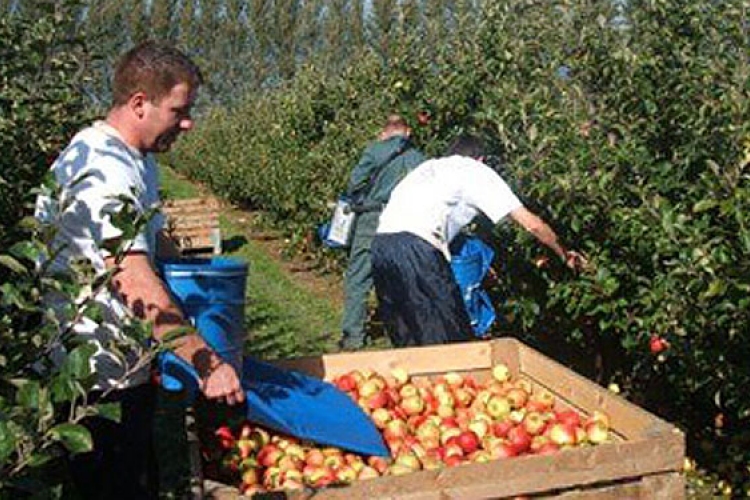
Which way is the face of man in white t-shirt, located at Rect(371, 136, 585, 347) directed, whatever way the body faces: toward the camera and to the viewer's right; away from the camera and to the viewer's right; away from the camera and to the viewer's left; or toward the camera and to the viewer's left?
away from the camera and to the viewer's right

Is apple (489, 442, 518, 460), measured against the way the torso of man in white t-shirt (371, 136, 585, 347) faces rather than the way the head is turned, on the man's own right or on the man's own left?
on the man's own right

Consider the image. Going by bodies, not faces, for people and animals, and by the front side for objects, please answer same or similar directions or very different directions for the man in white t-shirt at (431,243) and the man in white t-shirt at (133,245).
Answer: same or similar directions

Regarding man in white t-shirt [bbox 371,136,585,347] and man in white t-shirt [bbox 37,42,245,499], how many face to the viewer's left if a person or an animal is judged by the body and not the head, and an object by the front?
0

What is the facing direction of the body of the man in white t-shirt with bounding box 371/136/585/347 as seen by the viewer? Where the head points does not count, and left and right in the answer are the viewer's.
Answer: facing away from the viewer and to the right of the viewer

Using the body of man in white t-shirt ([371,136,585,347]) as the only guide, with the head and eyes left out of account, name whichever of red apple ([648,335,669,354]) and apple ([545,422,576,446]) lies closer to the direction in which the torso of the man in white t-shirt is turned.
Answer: the red apple

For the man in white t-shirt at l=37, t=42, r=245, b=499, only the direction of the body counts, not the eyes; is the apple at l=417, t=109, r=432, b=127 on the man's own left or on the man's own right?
on the man's own left

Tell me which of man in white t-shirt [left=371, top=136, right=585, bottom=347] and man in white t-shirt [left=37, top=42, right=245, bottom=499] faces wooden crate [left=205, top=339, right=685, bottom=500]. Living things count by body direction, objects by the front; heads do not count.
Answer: man in white t-shirt [left=37, top=42, right=245, bottom=499]

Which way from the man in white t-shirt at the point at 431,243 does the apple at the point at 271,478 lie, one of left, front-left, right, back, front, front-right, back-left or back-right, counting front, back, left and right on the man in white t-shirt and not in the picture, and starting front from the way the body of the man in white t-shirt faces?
back-right

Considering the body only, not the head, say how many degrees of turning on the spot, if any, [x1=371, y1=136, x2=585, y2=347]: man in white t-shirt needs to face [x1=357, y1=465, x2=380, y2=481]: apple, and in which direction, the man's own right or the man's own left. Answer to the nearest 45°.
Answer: approximately 135° to the man's own right

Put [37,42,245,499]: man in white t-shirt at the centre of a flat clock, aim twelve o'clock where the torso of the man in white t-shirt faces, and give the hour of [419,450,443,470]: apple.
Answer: The apple is roughly at 11 o'clock from the man in white t-shirt.

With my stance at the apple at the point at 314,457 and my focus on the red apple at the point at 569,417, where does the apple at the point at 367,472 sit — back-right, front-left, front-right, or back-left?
front-right

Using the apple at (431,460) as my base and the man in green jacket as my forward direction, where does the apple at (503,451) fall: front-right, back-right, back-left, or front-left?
front-right

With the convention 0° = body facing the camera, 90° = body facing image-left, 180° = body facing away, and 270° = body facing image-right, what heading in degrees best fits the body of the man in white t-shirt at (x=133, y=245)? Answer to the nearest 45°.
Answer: approximately 270°
